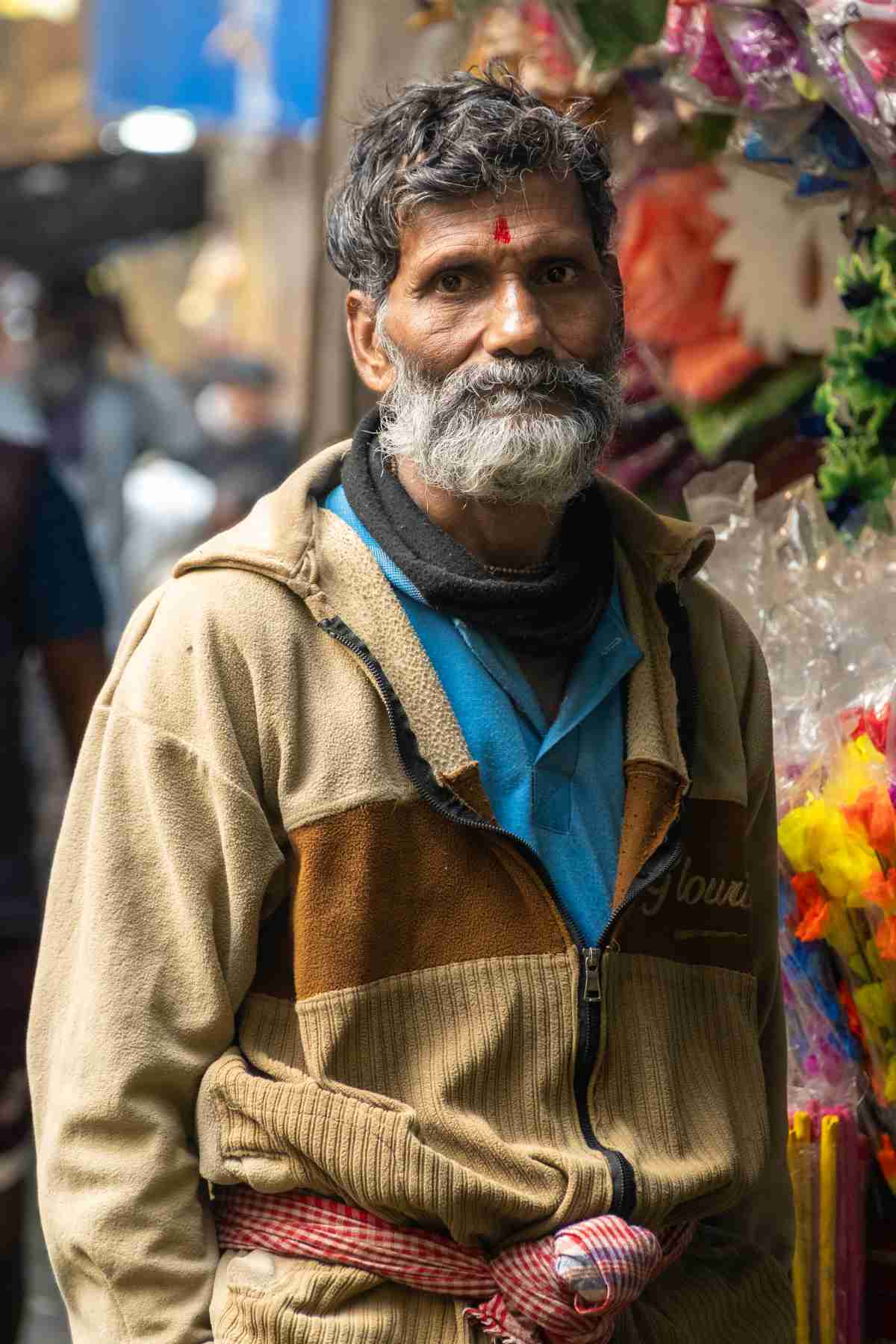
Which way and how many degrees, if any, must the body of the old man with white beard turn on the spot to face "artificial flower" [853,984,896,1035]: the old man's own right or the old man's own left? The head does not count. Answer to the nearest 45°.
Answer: approximately 90° to the old man's own left

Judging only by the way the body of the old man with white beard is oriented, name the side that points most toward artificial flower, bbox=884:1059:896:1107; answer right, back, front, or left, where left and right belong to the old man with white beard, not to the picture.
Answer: left

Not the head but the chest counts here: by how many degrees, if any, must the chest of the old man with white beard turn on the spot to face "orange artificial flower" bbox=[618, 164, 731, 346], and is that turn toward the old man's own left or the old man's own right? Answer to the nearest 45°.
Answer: approximately 135° to the old man's own left
